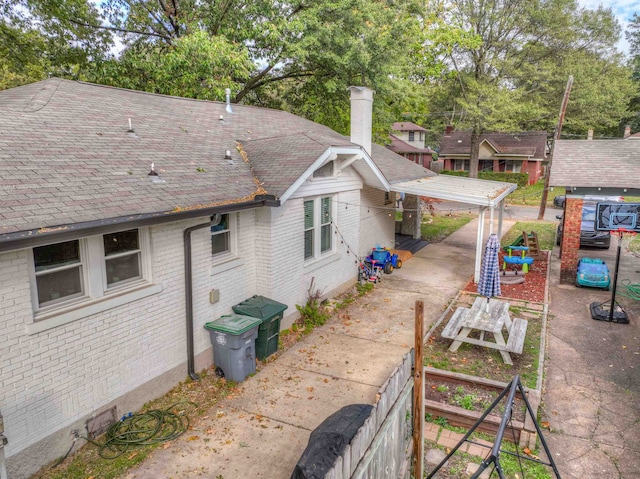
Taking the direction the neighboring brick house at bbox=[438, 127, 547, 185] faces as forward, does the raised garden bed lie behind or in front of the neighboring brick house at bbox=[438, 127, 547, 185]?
in front

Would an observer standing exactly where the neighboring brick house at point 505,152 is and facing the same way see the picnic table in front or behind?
in front

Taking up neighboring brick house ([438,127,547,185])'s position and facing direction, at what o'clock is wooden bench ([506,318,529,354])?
The wooden bench is roughly at 12 o'clock from the neighboring brick house.

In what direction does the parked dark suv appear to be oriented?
toward the camera

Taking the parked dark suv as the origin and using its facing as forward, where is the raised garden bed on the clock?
The raised garden bed is roughly at 12 o'clock from the parked dark suv.

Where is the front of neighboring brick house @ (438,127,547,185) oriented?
toward the camera

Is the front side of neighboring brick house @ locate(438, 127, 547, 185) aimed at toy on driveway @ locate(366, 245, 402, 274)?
yes

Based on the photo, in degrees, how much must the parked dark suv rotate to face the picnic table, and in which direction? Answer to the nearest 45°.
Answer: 0° — it already faces it

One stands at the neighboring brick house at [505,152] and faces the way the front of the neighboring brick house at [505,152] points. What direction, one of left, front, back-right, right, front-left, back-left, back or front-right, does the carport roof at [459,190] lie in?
front

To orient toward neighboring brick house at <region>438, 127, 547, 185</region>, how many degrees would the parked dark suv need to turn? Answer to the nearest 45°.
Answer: approximately 180°

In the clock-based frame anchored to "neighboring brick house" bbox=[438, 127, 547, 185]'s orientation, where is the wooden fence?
The wooden fence is roughly at 12 o'clock from the neighboring brick house.

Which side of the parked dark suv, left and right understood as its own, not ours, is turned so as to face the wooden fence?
front

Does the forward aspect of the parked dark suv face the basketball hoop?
yes

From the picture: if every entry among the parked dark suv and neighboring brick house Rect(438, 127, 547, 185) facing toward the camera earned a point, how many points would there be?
2

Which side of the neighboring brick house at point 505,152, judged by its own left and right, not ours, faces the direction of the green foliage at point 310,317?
front

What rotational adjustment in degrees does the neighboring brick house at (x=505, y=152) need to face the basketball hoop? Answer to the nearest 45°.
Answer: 0° — it already faces it
